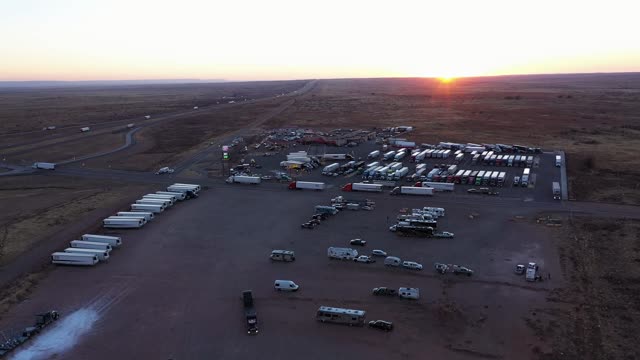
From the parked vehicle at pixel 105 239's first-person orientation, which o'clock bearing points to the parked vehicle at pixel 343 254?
the parked vehicle at pixel 343 254 is roughly at 1 o'clock from the parked vehicle at pixel 105 239.

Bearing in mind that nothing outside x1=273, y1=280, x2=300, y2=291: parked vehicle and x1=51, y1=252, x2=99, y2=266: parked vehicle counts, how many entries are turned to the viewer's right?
2

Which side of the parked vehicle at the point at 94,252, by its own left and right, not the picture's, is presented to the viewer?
right

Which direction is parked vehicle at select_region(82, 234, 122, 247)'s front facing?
to the viewer's right

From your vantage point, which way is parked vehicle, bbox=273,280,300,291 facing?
to the viewer's right

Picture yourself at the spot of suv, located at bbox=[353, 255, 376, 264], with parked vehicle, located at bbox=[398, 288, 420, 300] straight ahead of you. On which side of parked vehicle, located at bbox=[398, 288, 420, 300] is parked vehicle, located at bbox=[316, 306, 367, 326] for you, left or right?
right

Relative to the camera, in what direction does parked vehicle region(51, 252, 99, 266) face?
facing to the right of the viewer
